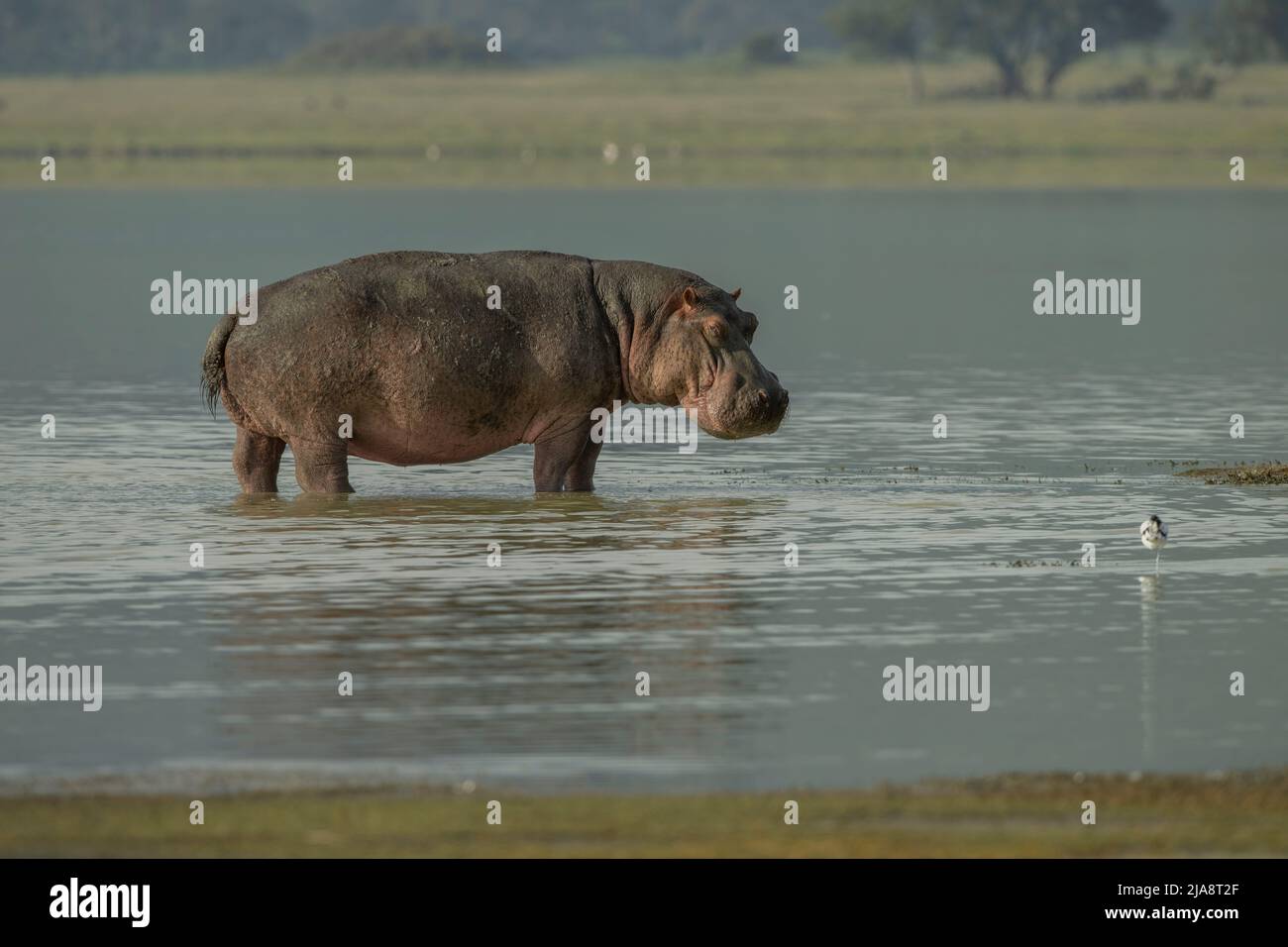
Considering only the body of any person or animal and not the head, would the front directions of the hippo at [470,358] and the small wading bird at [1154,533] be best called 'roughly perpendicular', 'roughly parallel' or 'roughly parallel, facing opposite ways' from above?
roughly perpendicular

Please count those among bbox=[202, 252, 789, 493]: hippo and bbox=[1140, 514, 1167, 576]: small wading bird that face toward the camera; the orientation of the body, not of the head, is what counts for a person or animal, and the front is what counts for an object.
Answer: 1

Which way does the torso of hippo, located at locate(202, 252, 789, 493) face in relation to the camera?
to the viewer's right

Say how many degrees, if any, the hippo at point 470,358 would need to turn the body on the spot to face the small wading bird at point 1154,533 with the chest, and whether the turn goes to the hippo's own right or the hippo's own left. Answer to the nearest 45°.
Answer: approximately 45° to the hippo's own right
